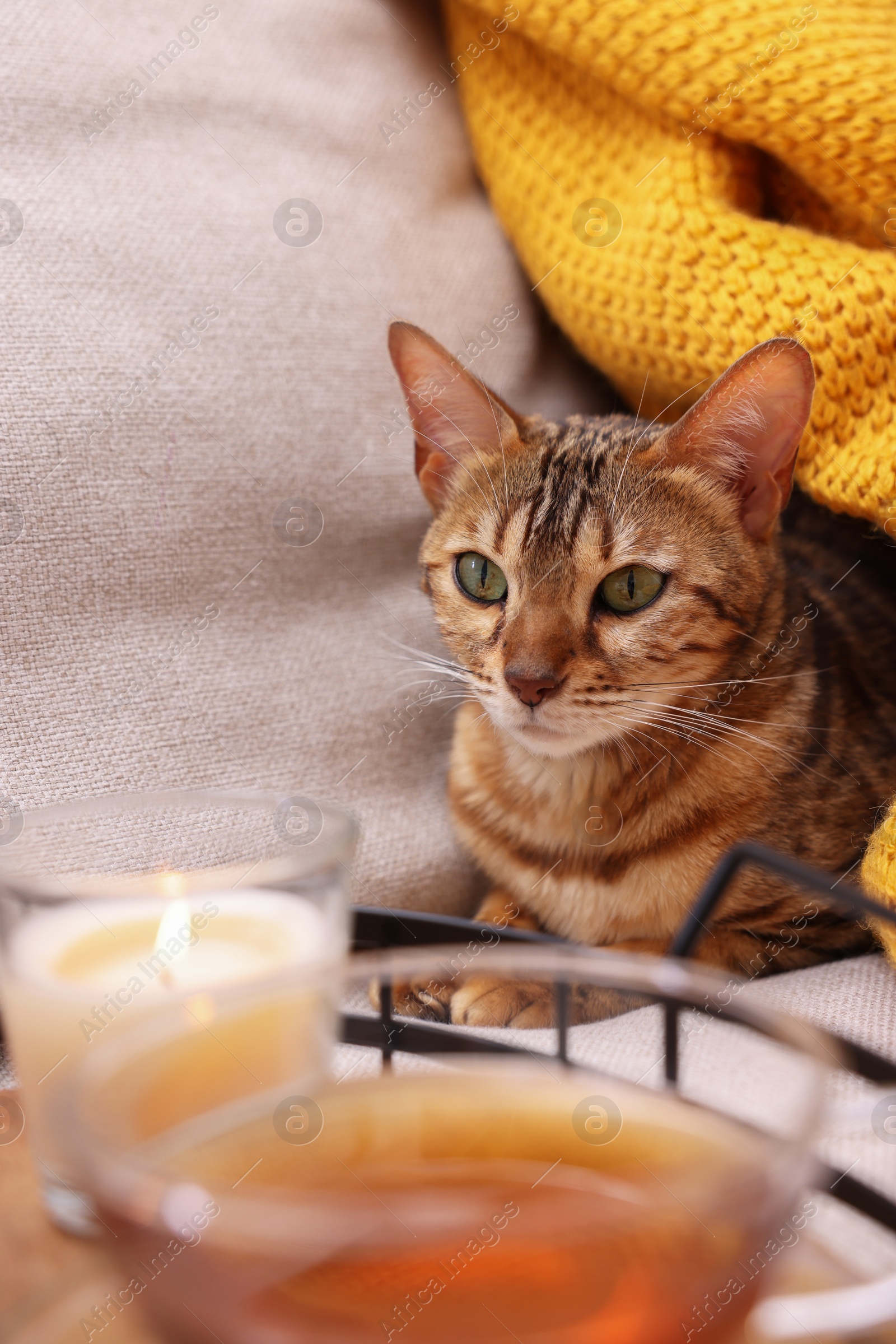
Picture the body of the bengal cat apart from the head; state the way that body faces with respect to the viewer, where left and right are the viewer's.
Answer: facing the viewer and to the left of the viewer

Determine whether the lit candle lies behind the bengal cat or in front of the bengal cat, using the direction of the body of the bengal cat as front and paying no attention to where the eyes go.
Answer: in front

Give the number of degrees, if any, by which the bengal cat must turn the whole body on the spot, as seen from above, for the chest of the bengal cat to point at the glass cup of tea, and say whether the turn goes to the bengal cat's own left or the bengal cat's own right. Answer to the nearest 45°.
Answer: approximately 45° to the bengal cat's own left
